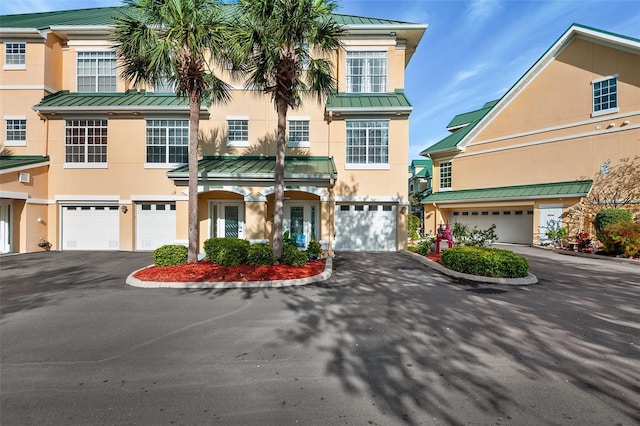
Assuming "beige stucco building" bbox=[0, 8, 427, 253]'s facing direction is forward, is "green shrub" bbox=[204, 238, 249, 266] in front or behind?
in front

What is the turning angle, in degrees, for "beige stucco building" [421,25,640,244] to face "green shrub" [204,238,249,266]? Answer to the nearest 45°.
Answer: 0° — it already faces it

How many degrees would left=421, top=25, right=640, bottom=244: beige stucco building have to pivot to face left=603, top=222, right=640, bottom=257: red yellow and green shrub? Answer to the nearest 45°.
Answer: approximately 90° to its left

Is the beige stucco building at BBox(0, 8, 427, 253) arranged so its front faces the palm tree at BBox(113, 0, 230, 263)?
yes

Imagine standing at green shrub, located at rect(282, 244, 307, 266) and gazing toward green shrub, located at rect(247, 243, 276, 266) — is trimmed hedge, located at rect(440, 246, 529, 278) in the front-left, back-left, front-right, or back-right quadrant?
back-left

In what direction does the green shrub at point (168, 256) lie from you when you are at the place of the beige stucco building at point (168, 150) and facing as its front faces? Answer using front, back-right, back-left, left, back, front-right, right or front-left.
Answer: front

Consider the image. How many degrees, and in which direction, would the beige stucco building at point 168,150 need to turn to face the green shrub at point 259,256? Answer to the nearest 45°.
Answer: approximately 45° to its left

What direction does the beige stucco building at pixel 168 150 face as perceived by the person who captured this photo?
facing the viewer

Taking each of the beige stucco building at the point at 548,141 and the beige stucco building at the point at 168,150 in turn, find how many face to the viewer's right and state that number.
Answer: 0

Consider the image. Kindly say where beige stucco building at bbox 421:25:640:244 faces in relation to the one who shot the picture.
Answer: facing the viewer and to the left of the viewer

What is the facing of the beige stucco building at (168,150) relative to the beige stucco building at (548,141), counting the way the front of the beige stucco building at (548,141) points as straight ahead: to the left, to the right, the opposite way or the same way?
to the left

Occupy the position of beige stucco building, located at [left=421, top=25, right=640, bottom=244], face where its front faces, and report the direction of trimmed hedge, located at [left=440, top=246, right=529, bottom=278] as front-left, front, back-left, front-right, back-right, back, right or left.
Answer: front-left
